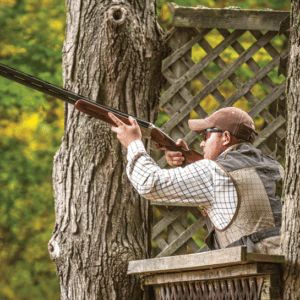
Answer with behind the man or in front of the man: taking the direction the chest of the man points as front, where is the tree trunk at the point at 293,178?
behind

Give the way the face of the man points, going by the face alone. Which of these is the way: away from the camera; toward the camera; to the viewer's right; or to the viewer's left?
to the viewer's left
